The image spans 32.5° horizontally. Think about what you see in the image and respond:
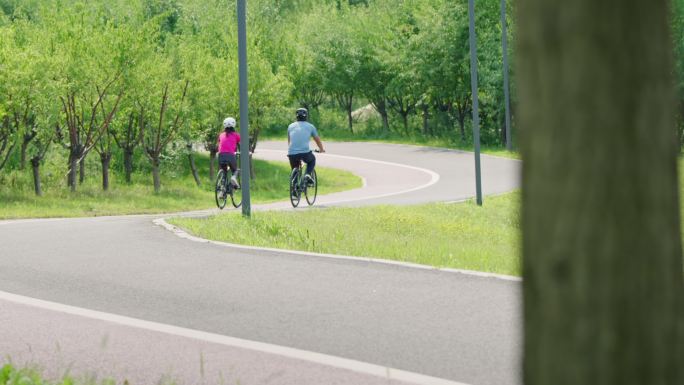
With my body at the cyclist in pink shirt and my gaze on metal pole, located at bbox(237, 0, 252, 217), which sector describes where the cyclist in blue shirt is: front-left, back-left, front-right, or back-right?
front-left

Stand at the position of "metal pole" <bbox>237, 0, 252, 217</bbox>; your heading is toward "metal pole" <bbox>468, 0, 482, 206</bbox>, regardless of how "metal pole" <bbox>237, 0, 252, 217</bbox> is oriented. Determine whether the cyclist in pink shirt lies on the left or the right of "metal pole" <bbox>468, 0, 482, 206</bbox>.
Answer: left

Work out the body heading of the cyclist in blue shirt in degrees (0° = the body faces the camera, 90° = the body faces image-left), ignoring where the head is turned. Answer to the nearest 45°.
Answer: approximately 225°

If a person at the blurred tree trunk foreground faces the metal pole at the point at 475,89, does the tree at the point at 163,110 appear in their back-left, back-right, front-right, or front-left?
front-left

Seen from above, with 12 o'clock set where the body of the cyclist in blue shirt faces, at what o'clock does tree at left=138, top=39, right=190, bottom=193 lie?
The tree is roughly at 10 o'clock from the cyclist in blue shirt.

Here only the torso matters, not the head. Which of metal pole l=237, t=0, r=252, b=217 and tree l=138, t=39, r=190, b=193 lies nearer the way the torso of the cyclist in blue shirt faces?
the tree

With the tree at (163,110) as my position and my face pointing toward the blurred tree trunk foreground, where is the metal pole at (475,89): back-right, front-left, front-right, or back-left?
front-left

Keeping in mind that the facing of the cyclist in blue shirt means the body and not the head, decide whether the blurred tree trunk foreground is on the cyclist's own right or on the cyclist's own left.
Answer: on the cyclist's own right

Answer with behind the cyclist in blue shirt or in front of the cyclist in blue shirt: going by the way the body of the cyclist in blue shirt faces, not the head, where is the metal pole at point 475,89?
in front

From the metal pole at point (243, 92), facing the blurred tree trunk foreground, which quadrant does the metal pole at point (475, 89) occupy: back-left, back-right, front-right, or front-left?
back-left

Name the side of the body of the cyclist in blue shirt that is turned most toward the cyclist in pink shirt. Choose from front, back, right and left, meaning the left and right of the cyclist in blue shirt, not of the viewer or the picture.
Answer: left

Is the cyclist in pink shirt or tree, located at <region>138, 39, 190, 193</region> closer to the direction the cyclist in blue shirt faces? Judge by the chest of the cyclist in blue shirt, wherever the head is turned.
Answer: the tree
